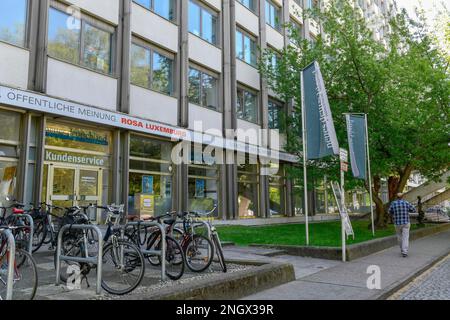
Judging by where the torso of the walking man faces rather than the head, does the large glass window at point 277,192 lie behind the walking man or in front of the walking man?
in front

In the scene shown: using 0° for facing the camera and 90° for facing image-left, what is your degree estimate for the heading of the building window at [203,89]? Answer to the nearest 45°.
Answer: approximately 315°

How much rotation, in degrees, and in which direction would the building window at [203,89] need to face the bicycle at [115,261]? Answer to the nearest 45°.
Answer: approximately 45° to its right

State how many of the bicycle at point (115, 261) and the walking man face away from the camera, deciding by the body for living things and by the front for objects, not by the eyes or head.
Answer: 1

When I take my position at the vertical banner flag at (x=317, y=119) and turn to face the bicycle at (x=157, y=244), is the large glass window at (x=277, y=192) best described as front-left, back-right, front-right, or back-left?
back-right

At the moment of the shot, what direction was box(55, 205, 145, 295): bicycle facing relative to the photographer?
facing the viewer and to the right of the viewer
